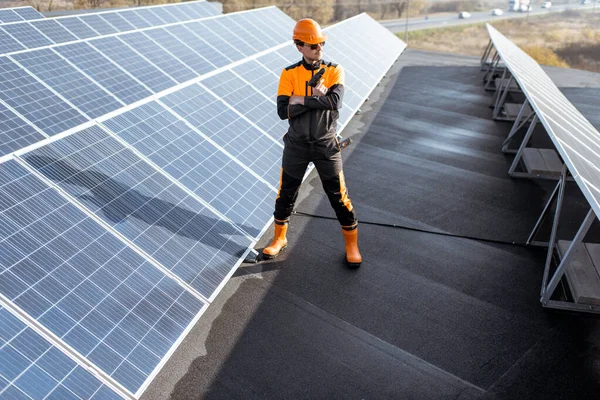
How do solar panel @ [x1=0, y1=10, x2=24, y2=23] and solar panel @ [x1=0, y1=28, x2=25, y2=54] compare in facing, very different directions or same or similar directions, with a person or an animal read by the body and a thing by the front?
same or similar directions

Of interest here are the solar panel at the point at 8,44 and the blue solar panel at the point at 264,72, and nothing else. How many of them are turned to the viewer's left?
0

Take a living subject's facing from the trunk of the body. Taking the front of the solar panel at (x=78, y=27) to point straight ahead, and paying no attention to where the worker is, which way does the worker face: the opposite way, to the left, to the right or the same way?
to the right

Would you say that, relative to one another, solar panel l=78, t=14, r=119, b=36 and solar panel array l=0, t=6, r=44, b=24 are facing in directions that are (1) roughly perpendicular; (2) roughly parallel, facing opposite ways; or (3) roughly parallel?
roughly parallel

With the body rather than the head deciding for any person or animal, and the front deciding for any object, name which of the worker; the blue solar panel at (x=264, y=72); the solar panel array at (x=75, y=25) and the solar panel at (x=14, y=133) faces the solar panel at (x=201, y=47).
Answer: the solar panel array

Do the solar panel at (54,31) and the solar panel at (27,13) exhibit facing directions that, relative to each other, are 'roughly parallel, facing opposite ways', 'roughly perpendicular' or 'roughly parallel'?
roughly parallel

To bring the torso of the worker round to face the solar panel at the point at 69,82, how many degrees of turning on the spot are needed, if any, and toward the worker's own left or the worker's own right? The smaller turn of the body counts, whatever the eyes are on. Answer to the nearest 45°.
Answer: approximately 135° to the worker's own right

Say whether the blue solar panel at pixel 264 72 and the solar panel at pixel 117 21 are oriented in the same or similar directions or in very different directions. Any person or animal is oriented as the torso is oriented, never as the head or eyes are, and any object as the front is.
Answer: same or similar directions

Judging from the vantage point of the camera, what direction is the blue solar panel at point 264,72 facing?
facing the viewer and to the right of the viewer

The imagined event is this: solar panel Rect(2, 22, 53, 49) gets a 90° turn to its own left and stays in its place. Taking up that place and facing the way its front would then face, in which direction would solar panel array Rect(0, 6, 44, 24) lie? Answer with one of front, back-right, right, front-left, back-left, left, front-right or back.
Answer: front-left

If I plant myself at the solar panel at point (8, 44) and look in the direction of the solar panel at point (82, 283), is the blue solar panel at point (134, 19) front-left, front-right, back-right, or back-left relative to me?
back-left

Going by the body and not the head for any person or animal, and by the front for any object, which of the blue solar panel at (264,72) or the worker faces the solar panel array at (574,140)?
the blue solar panel

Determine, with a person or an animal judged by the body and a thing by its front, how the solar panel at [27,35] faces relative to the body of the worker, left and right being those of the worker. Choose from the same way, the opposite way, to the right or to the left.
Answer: to the left

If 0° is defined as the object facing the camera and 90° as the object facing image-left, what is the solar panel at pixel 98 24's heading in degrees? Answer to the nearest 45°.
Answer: approximately 315°

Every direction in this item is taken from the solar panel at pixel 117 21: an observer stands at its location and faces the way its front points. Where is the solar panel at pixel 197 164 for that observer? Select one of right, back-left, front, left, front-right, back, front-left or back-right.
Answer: front-right

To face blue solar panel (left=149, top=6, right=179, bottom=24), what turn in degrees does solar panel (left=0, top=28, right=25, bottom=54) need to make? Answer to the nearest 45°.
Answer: approximately 90° to its left

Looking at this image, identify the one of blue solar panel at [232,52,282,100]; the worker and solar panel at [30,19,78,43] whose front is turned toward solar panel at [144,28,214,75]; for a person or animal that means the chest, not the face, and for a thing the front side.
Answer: solar panel at [30,19,78,43]

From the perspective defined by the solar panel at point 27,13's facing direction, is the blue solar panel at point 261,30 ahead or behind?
ahead
